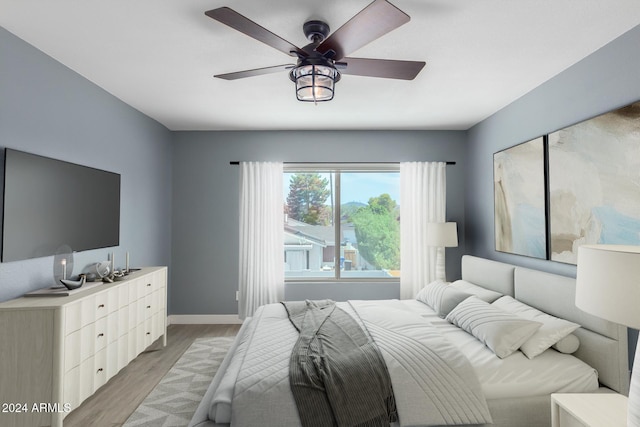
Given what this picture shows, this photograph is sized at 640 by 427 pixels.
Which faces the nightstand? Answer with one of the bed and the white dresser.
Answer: the white dresser

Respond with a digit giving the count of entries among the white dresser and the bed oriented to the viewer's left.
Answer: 1

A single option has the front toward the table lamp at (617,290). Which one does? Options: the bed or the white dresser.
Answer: the white dresser

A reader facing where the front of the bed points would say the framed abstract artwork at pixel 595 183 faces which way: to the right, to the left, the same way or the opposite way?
the same way

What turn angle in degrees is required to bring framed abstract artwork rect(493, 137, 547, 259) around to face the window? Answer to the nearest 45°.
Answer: approximately 45° to its right

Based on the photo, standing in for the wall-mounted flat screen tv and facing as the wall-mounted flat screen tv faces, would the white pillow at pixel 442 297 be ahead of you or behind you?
ahead

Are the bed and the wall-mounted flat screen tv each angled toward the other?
yes

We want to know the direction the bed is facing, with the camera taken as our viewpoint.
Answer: facing to the left of the viewer

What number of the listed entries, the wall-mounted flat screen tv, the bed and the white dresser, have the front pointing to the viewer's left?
1

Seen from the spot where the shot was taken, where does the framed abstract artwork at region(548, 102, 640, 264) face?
facing the viewer and to the left of the viewer

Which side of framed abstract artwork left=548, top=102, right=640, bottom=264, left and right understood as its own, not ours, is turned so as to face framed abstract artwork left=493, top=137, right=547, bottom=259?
right

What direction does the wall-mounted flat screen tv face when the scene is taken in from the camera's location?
facing the viewer and to the right of the viewer

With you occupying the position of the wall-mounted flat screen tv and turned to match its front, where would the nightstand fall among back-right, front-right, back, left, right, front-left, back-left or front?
front

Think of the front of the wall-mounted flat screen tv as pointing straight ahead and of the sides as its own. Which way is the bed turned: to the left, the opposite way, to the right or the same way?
the opposite way

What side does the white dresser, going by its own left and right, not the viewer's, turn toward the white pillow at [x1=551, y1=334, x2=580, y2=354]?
front

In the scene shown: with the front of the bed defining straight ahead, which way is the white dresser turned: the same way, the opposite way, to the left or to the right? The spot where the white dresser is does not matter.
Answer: the opposite way

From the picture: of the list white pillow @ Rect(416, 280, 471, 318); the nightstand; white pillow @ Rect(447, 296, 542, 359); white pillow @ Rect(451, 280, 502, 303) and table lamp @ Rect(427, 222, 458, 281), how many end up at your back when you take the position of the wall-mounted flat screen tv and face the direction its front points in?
0
